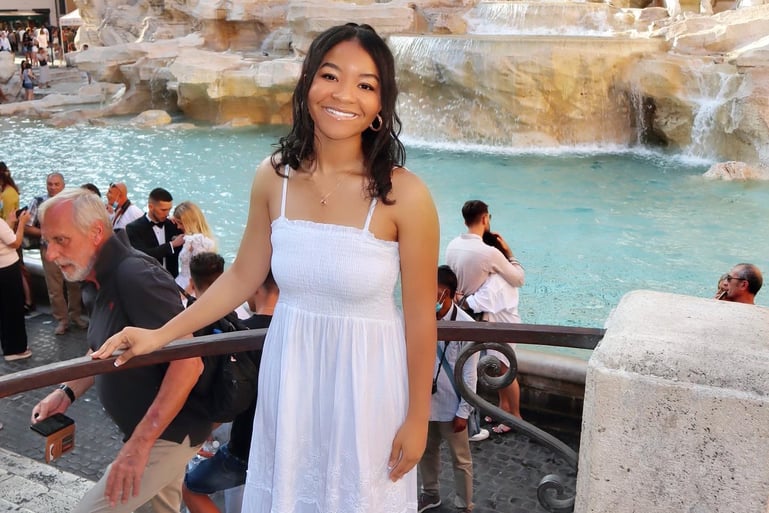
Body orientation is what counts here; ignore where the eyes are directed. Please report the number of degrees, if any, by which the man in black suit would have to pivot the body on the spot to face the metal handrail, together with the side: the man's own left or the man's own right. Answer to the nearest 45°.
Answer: approximately 45° to the man's own right

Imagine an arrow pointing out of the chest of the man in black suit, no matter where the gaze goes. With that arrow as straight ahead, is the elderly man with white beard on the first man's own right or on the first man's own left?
on the first man's own right

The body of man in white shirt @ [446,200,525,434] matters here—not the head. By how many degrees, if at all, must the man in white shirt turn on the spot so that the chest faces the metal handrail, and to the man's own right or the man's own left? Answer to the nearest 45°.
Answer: approximately 135° to the man's own right

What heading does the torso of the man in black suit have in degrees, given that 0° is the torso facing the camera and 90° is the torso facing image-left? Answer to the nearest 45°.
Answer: approximately 315°

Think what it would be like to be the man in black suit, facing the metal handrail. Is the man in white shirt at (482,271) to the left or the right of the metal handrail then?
left
